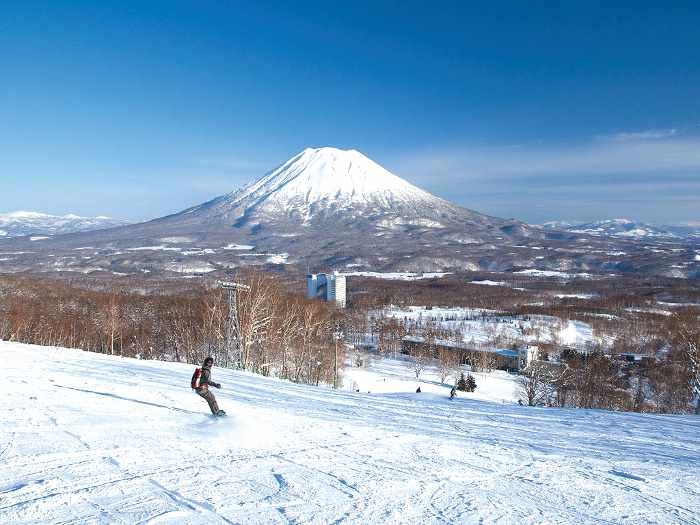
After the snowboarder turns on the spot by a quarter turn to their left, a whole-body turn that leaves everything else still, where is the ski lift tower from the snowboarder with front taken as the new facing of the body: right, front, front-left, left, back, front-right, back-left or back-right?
front

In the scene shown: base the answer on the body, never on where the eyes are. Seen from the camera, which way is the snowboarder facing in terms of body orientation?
to the viewer's right
